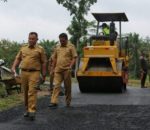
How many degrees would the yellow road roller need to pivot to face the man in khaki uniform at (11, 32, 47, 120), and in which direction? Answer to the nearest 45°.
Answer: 0° — it already faces them

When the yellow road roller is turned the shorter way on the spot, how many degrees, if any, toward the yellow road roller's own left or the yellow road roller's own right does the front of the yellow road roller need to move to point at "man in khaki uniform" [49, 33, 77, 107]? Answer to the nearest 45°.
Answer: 0° — it already faces them

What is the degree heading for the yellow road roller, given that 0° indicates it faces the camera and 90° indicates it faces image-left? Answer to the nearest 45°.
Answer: approximately 0°
